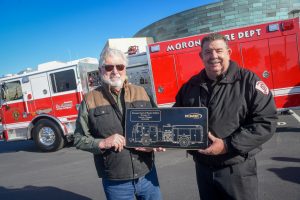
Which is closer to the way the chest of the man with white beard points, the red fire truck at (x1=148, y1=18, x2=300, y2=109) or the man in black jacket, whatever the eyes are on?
the man in black jacket

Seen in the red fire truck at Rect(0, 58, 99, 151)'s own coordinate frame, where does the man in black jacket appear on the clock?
The man in black jacket is roughly at 7 o'clock from the red fire truck.

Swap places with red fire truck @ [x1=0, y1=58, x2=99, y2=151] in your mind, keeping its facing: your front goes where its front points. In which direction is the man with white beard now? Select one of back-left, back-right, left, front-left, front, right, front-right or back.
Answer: back-left

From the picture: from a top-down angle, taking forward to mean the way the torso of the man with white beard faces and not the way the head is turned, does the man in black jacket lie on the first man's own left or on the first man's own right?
on the first man's own left

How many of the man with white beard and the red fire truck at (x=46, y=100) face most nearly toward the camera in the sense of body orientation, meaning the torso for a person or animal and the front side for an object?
1

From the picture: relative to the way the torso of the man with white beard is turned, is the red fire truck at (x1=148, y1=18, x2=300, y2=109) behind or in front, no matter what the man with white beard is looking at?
behind

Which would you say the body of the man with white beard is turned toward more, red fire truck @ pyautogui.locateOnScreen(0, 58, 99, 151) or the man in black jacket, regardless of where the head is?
the man in black jacket

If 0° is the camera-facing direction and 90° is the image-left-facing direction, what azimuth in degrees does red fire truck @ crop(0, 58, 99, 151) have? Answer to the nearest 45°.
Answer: approximately 135°

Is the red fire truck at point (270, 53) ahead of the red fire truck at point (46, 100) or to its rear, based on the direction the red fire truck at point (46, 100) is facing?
to the rear
